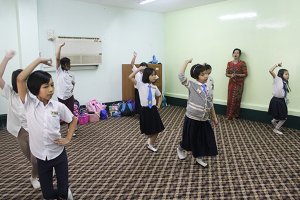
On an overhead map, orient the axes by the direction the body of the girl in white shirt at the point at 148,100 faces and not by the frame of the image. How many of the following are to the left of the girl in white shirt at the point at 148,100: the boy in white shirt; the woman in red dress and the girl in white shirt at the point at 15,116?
1

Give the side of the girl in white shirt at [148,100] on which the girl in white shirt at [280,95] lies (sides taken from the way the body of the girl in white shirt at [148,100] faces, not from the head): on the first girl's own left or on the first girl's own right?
on the first girl's own left

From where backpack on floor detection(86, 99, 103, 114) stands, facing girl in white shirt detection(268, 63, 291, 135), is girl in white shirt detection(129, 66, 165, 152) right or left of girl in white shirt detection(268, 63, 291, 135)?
right

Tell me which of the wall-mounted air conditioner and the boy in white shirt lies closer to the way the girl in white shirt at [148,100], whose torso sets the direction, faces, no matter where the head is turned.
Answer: the boy in white shirt

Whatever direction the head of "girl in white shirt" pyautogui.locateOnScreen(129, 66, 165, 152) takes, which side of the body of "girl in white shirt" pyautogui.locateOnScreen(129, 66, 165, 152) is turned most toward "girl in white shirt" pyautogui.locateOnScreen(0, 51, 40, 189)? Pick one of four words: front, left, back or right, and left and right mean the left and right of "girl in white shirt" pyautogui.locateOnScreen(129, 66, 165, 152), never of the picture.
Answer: right

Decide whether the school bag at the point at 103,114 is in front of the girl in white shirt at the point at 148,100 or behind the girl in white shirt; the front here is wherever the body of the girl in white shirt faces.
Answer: behind

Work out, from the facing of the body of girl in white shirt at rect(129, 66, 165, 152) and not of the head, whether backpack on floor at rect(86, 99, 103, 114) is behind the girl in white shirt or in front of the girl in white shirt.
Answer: behind

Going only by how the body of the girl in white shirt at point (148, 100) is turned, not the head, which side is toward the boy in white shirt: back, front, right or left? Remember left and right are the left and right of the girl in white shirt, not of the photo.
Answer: right

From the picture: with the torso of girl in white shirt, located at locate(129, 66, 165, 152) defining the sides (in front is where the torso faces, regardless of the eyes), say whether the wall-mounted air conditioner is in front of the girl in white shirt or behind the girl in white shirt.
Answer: behind

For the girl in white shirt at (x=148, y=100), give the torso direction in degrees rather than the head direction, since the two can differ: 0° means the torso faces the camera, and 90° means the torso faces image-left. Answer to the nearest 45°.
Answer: approximately 315°
